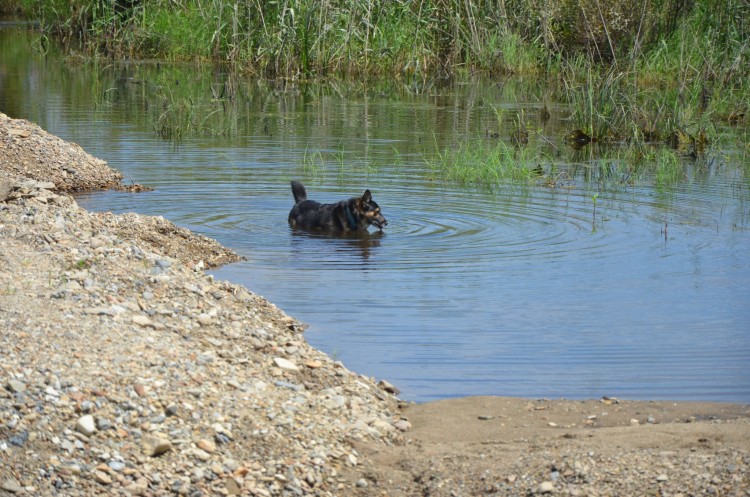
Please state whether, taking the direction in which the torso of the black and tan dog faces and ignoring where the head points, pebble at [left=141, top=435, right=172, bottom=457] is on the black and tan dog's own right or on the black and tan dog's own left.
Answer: on the black and tan dog's own right

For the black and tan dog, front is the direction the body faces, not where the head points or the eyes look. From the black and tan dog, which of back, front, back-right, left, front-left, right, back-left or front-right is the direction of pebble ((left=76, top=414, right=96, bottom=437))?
right

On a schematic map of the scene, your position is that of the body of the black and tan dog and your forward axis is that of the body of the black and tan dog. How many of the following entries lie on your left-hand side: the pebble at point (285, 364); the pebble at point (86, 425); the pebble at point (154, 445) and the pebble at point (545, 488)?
0

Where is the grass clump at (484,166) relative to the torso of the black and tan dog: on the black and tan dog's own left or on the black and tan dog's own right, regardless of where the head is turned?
on the black and tan dog's own left

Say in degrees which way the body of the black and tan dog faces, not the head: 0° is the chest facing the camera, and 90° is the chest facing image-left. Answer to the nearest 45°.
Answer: approximately 270°

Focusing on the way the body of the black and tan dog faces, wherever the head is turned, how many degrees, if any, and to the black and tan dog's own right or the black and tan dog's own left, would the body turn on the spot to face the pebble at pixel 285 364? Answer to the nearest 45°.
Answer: approximately 90° to the black and tan dog's own right

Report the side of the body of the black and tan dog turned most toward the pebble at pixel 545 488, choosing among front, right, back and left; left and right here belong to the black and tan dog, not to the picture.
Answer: right

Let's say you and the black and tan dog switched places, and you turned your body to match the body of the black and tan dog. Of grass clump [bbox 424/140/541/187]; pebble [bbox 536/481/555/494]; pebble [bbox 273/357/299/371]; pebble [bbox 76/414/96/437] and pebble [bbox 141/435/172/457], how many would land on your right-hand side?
4

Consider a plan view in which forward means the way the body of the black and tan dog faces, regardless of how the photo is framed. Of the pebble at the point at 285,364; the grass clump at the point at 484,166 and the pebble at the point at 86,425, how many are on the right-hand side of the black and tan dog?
2

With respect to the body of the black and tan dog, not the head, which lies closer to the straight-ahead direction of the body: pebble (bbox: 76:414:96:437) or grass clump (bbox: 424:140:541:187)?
the grass clump

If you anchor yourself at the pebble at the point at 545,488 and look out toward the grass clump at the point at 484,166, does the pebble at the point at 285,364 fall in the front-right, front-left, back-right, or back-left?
front-left
